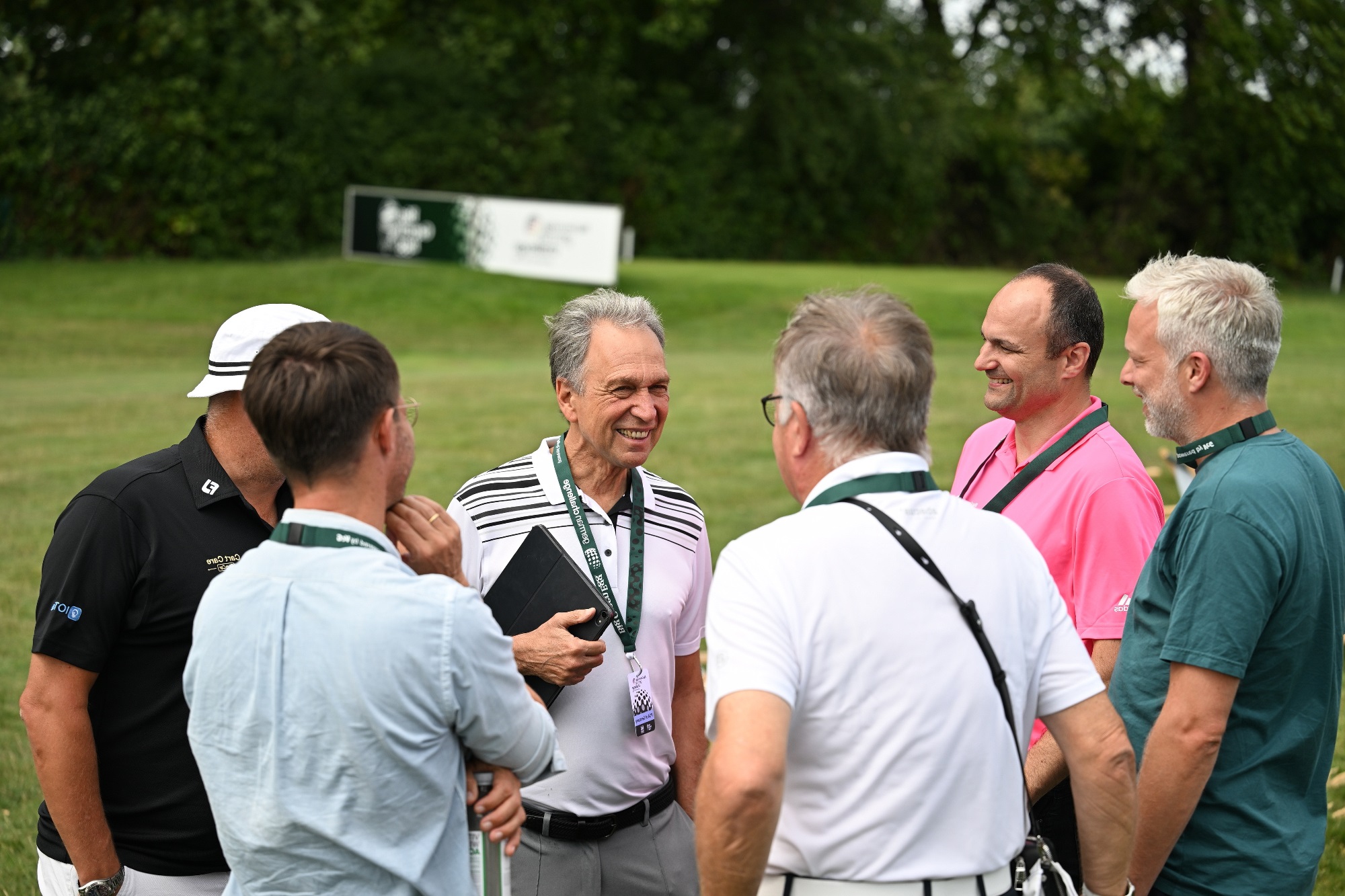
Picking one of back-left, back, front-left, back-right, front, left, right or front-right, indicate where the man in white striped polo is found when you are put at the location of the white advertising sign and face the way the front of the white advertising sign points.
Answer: front-left

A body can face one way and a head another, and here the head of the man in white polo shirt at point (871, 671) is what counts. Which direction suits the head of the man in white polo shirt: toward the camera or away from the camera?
away from the camera

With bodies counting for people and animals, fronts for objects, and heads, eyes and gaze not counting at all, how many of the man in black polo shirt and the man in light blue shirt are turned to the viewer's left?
0

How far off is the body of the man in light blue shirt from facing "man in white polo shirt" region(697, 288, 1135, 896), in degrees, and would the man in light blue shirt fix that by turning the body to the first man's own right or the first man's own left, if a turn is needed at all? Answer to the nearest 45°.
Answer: approximately 45° to the first man's own right

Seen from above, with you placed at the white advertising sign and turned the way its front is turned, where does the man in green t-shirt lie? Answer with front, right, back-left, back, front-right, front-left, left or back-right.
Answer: front-left

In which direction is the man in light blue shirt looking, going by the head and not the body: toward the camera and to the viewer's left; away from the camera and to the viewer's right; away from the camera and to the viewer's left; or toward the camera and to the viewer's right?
away from the camera and to the viewer's right

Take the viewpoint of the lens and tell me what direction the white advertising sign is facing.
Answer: facing the viewer and to the left of the viewer

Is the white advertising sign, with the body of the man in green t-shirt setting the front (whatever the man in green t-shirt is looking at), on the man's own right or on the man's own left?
on the man's own right

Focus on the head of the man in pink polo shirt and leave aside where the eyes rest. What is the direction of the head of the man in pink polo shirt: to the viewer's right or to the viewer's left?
to the viewer's left

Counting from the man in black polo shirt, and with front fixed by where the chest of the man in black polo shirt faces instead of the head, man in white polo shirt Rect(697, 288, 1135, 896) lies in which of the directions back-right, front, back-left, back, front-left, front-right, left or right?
front

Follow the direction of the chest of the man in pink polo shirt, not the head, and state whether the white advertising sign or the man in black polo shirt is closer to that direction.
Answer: the man in black polo shirt

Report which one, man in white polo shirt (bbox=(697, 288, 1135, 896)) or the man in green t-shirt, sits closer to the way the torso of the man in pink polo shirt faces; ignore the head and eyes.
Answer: the man in white polo shirt

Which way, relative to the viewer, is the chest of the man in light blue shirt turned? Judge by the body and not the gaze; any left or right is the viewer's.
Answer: facing away from the viewer and to the right of the viewer

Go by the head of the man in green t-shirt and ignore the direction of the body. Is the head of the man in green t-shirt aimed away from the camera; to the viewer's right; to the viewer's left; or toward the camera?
to the viewer's left

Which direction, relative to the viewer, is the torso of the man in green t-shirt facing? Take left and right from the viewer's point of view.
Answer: facing to the left of the viewer

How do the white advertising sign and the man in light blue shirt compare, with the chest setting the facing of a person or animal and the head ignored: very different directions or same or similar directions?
very different directions
